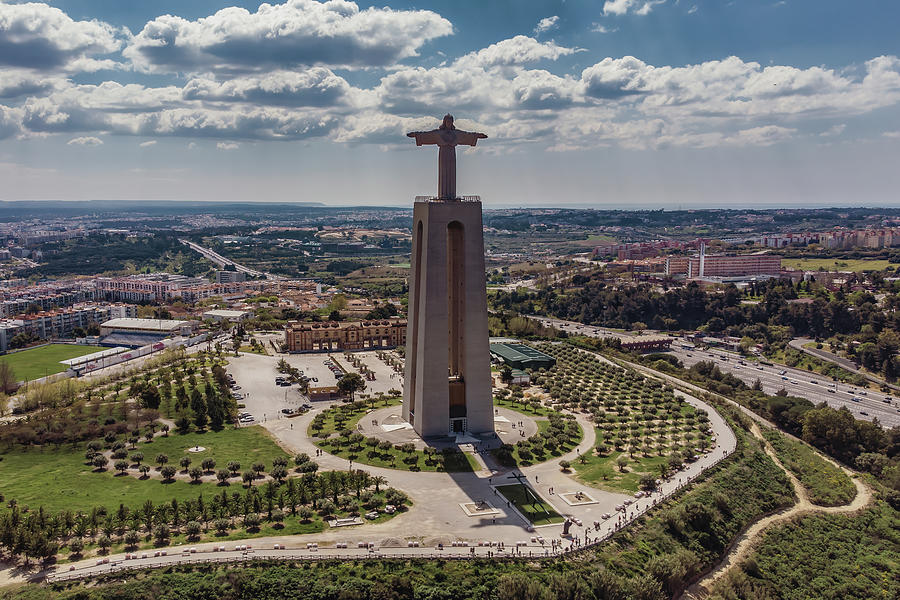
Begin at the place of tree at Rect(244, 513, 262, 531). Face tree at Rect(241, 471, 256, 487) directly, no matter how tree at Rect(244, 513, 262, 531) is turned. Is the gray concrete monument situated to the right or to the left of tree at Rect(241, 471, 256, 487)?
right

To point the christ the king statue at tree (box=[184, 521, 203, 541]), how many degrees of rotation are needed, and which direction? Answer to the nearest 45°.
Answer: approximately 45° to its right

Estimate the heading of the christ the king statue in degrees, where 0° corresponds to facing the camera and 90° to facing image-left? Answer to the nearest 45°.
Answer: approximately 0°

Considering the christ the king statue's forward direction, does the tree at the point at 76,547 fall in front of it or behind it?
in front

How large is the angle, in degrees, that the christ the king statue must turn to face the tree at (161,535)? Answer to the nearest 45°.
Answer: approximately 45° to its right

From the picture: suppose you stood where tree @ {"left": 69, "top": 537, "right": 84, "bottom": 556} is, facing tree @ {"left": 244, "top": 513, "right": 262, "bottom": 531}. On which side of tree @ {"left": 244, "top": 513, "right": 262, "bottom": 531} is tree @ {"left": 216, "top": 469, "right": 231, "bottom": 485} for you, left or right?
left
